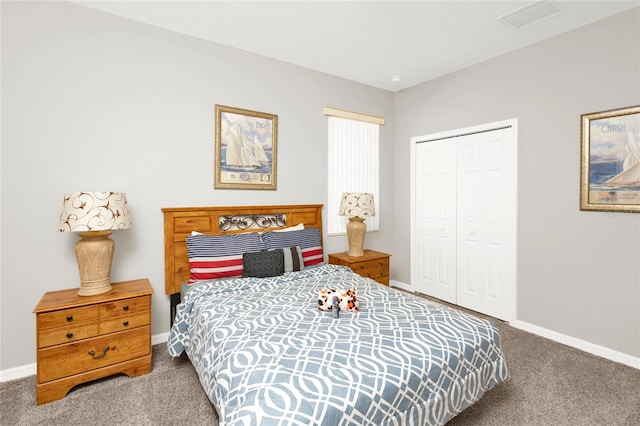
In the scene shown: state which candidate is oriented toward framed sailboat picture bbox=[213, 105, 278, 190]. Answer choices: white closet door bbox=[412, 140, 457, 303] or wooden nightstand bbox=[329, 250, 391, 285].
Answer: the white closet door

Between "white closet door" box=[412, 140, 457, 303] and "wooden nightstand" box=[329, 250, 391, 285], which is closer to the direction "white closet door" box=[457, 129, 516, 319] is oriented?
the wooden nightstand

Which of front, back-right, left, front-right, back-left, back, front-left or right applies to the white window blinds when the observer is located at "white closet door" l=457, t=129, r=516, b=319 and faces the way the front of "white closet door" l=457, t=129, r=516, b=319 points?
front-right

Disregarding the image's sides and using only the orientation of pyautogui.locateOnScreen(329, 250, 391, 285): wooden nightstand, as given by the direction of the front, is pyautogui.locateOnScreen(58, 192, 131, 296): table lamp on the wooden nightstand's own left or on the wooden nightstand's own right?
on the wooden nightstand's own right

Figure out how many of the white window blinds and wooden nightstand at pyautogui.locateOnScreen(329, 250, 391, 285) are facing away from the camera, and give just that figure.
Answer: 0

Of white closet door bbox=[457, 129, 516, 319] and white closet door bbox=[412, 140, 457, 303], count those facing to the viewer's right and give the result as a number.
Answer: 0

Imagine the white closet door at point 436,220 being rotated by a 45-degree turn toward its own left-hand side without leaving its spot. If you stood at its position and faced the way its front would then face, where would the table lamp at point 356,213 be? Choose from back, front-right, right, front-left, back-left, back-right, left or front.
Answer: front-right

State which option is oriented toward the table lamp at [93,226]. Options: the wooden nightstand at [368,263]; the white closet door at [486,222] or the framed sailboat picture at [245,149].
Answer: the white closet door

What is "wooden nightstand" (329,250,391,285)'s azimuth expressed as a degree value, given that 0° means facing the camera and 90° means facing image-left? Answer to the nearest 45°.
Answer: approximately 315°

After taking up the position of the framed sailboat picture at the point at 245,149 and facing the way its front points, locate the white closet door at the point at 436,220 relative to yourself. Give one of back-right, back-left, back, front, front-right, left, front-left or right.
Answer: front-left

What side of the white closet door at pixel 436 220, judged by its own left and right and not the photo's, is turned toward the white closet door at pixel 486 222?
left

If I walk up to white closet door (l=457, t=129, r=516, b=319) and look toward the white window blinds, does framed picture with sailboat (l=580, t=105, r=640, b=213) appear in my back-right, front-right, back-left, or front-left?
back-left

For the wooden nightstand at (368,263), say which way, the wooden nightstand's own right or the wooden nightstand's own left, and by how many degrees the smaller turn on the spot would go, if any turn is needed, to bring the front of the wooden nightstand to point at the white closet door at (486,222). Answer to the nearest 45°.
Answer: approximately 45° to the wooden nightstand's own left

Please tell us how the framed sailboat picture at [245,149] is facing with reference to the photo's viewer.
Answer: facing the viewer and to the right of the viewer

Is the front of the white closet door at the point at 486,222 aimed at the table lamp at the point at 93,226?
yes

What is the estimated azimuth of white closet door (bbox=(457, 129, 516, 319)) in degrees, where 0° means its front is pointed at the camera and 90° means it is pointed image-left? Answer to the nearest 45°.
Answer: approximately 45°

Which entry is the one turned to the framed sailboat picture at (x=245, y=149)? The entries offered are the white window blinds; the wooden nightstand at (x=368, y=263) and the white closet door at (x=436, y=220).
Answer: the white closet door

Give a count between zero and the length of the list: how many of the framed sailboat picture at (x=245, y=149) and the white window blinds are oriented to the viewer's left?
0

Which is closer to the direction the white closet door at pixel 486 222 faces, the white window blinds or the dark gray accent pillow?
the dark gray accent pillow
